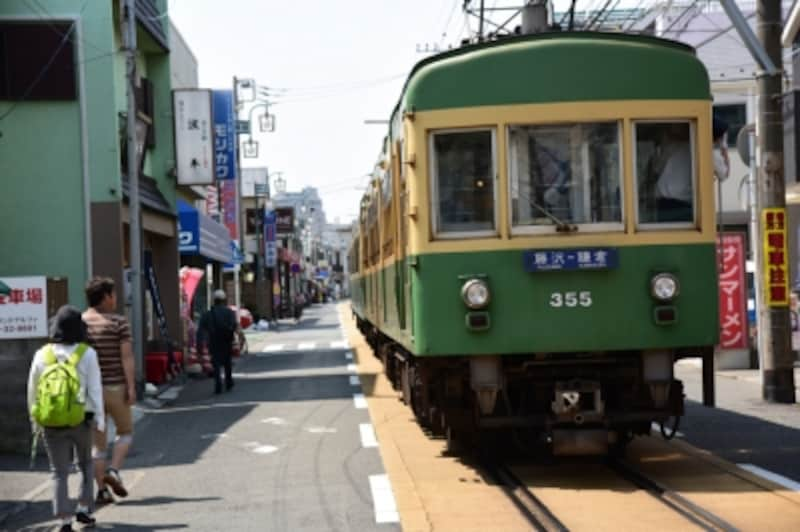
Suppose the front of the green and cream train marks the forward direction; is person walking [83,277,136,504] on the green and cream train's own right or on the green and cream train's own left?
on the green and cream train's own right

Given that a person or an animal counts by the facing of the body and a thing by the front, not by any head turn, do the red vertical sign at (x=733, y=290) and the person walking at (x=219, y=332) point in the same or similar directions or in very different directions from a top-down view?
very different directions

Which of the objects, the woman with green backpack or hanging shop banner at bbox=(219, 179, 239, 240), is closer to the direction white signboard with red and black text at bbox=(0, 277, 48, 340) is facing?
the woman with green backpack

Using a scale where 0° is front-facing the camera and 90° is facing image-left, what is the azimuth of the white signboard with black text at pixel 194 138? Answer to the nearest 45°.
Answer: approximately 0°

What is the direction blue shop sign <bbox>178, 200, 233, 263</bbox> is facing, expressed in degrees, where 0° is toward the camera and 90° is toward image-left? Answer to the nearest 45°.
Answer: approximately 315°

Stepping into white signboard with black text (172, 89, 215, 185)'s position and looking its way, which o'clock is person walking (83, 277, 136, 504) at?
The person walking is roughly at 12 o'clock from the white signboard with black text.

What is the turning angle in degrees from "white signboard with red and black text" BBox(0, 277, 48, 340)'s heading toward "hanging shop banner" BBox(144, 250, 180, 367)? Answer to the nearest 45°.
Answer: approximately 180°

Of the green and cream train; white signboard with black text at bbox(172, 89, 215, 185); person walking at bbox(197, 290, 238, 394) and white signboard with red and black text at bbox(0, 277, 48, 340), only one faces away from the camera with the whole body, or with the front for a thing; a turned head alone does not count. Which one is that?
the person walking

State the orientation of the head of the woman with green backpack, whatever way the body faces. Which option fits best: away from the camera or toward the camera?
away from the camera

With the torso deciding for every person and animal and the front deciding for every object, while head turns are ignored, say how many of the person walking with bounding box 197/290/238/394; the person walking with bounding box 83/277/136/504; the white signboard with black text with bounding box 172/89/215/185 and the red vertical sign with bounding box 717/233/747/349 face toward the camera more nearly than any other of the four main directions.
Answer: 2

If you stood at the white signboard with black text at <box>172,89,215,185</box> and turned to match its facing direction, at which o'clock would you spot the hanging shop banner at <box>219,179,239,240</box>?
The hanging shop banner is roughly at 6 o'clock from the white signboard with black text.

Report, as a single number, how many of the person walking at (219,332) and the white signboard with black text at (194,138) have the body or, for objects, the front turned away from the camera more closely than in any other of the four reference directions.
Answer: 1

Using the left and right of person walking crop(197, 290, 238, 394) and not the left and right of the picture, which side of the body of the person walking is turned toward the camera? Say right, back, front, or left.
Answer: back

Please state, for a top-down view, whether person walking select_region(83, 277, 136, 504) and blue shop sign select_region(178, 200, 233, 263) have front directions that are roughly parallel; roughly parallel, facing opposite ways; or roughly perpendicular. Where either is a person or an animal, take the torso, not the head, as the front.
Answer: roughly parallel, facing opposite ways
